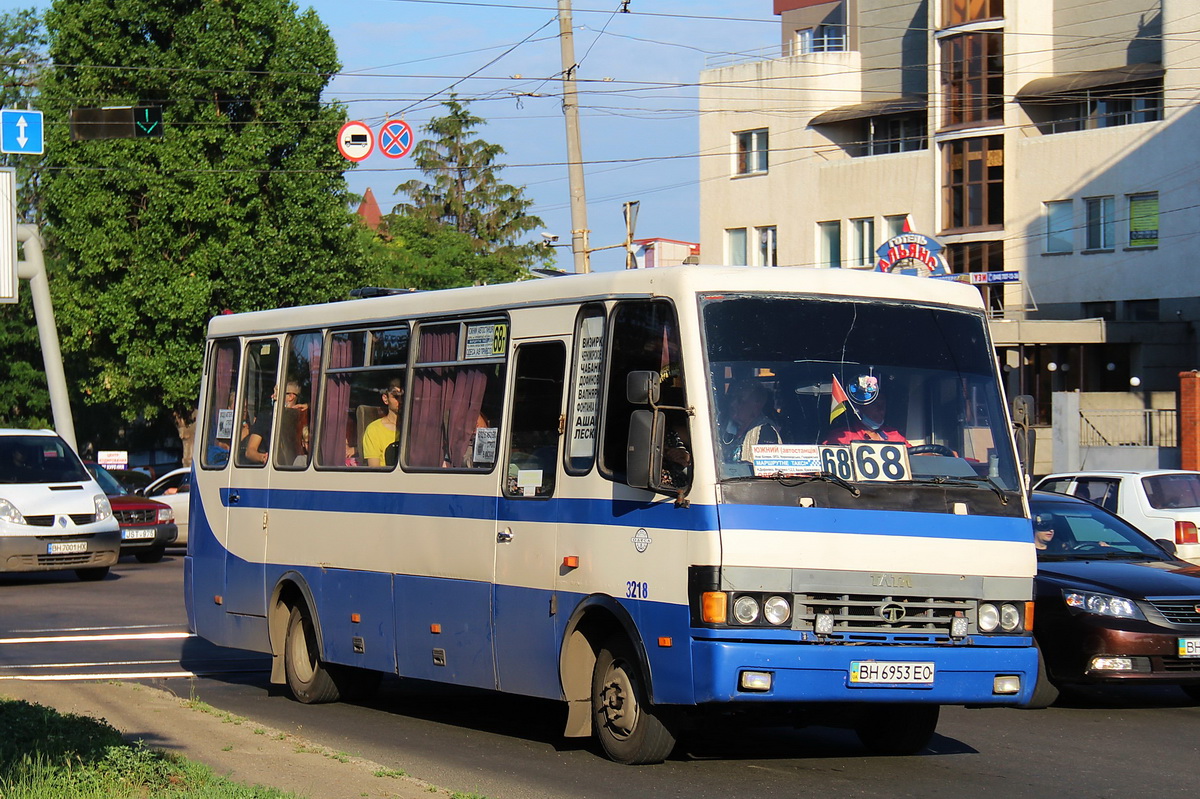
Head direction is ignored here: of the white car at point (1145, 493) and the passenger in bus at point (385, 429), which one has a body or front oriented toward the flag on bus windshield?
the passenger in bus

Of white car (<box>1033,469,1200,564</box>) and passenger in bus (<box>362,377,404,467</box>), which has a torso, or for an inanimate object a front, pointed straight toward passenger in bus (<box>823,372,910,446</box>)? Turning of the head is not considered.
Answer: passenger in bus (<box>362,377,404,467</box>)

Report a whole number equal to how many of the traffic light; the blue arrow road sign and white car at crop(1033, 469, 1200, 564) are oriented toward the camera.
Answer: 2

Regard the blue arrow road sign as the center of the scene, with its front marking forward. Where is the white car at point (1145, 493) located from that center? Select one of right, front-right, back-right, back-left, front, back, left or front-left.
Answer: front-left

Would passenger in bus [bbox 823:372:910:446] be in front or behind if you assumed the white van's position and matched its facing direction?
in front

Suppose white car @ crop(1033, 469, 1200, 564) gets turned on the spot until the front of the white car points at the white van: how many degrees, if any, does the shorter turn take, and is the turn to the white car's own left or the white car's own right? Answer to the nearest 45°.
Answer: approximately 45° to the white car's own left

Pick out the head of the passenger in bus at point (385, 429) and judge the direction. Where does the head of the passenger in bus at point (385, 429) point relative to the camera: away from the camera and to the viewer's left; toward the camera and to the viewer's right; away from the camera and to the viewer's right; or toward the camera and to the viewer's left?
toward the camera and to the viewer's right

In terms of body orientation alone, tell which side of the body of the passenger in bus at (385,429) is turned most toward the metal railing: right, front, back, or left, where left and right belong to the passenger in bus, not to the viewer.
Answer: left

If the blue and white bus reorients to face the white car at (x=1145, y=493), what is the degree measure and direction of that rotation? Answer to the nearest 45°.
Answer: approximately 90° to its left

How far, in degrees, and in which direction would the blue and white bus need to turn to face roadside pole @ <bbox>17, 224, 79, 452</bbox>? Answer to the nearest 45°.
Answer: approximately 180°

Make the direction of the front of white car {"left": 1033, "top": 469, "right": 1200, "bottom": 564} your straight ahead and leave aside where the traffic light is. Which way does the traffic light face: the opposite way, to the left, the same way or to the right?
the opposite way

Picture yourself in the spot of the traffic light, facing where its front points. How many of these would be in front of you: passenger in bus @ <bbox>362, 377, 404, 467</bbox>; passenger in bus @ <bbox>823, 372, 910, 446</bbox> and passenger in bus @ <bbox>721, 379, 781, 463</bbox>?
3
